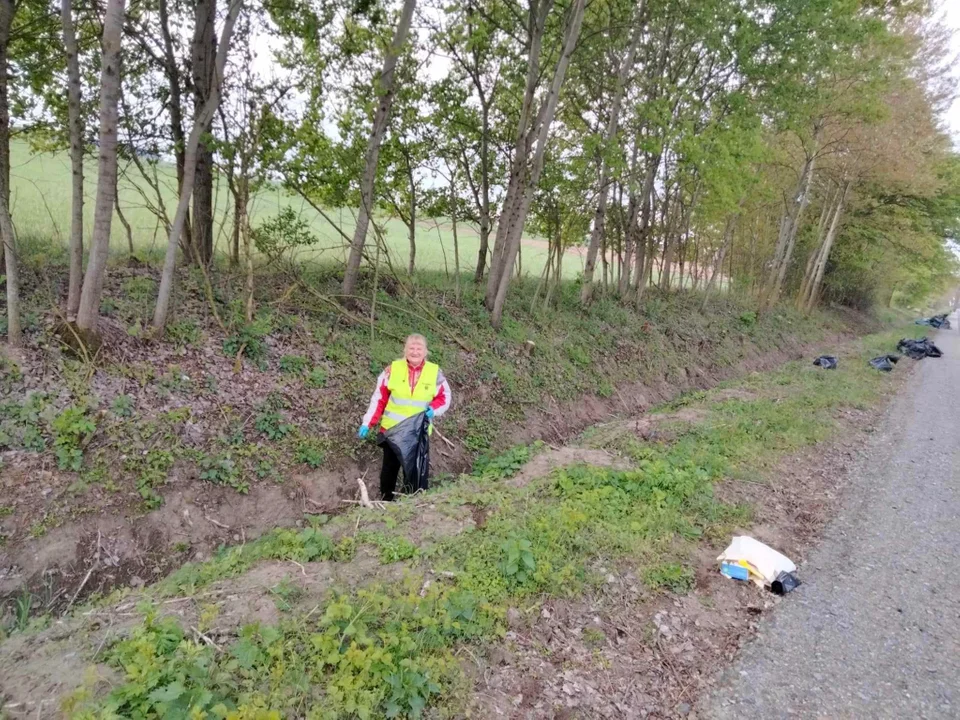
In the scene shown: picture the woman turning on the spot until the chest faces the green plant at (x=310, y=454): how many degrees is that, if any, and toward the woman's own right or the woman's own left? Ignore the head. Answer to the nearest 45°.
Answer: approximately 135° to the woman's own right

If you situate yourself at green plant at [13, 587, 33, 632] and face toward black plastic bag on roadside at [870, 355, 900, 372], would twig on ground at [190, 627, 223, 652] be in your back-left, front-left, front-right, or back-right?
front-right

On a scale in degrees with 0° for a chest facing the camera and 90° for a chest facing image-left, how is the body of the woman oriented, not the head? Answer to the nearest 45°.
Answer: approximately 0°

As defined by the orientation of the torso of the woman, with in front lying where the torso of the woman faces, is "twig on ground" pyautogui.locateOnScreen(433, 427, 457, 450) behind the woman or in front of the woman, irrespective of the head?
behind

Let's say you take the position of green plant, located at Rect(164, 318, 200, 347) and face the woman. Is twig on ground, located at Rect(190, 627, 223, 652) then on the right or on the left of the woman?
right

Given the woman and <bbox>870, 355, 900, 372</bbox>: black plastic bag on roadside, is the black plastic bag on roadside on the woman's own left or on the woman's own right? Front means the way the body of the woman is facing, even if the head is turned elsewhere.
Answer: on the woman's own left

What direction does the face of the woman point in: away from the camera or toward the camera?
toward the camera

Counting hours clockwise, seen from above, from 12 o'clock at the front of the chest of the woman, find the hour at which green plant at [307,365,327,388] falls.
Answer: The green plant is roughly at 5 o'clock from the woman.

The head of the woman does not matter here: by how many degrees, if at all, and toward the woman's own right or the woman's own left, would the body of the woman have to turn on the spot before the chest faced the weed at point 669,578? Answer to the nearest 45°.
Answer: approximately 45° to the woman's own left

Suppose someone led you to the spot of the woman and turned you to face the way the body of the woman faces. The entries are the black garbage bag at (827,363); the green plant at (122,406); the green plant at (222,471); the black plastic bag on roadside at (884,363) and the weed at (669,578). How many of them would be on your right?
2

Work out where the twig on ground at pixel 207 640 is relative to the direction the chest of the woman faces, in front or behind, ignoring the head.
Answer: in front

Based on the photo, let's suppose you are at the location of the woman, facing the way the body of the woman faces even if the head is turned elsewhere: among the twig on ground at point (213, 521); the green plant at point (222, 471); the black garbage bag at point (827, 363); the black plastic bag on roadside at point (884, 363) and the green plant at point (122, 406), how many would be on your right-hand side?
3

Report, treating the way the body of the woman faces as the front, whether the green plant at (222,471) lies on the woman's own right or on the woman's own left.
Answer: on the woman's own right

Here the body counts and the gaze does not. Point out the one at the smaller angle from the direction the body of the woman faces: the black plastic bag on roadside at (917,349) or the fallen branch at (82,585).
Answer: the fallen branch

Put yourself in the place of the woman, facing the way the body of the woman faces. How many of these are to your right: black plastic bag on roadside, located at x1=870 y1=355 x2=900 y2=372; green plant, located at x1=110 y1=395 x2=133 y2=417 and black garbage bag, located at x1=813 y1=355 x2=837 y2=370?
1

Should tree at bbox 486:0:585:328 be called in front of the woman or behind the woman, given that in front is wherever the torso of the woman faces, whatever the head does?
behind

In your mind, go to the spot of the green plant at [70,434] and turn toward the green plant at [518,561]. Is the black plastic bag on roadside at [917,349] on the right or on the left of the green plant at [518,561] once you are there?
left

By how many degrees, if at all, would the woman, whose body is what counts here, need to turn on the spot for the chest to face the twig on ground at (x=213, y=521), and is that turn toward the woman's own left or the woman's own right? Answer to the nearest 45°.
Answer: approximately 90° to the woman's own right

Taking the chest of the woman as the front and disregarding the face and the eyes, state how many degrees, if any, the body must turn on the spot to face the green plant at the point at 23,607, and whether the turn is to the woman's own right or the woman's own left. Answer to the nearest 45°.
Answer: approximately 45° to the woman's own right
